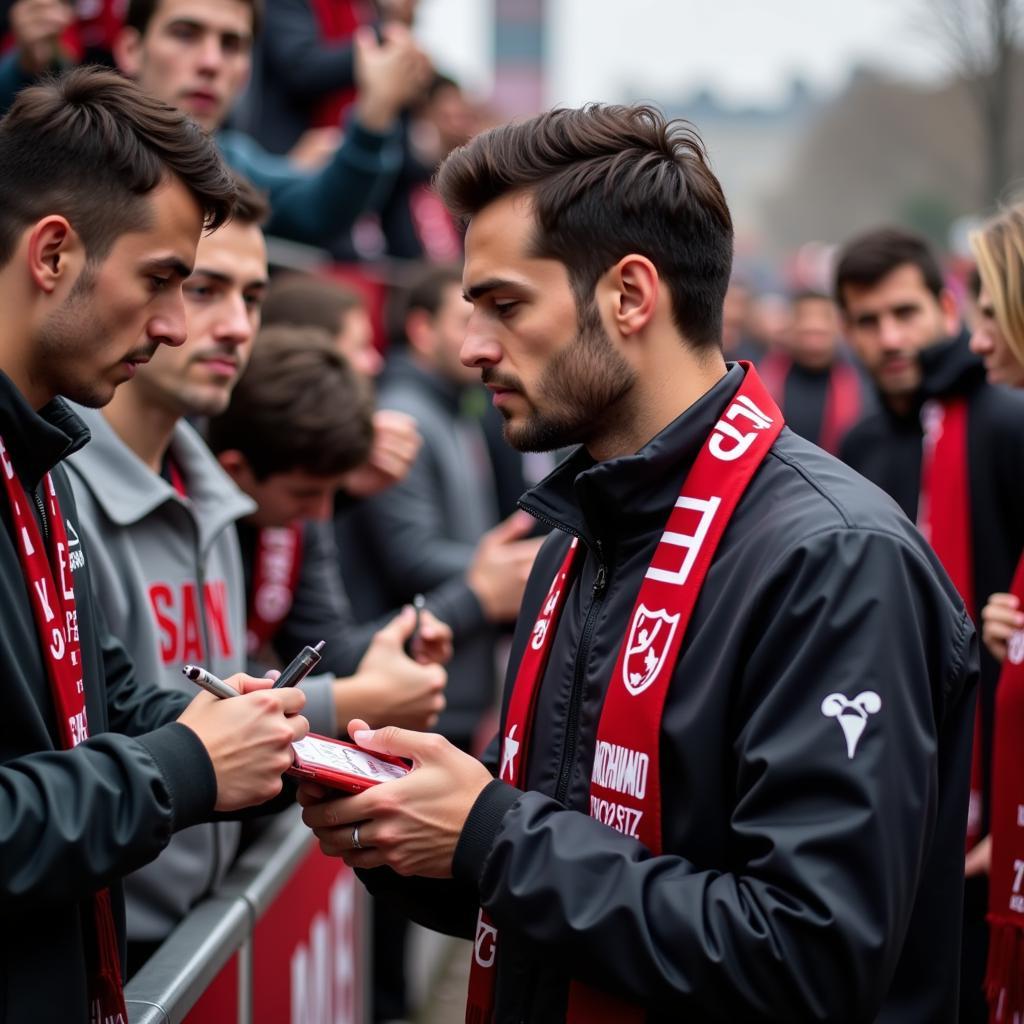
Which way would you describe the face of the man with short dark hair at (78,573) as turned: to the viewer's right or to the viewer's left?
to the viewer's right

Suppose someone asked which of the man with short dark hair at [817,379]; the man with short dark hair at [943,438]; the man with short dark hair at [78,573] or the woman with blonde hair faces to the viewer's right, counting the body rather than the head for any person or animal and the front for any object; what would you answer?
the man with short dark hair at [78,573]

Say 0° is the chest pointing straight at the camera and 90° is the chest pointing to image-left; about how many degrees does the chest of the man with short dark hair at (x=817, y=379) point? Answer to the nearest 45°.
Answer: approximately 0°

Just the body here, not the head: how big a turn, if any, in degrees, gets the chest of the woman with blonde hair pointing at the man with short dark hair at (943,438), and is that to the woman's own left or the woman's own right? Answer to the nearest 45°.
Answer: approximately 90° to the woman's own right

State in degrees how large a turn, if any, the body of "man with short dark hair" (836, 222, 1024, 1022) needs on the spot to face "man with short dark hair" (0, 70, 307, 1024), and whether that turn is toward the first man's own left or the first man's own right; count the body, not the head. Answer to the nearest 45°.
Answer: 0° — they already face them

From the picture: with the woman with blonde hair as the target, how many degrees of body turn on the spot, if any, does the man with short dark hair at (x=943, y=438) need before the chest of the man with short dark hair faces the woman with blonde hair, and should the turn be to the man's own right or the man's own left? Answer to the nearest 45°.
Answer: approximately 45° to the man's own left

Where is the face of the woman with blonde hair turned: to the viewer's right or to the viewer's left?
to the viewer's left

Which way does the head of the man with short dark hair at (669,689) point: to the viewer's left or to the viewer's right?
to the viewer's left

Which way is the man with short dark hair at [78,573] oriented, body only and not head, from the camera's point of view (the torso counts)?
to the viewer's right

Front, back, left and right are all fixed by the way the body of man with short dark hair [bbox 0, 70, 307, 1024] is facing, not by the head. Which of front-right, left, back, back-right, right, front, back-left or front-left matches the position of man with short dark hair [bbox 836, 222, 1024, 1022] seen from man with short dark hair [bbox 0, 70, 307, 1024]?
front-left

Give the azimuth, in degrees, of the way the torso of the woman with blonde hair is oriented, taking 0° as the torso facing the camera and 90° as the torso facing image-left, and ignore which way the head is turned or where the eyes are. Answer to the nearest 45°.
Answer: approximately 90°

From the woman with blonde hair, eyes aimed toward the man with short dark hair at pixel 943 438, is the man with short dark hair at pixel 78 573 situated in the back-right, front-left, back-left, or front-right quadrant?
back-left
